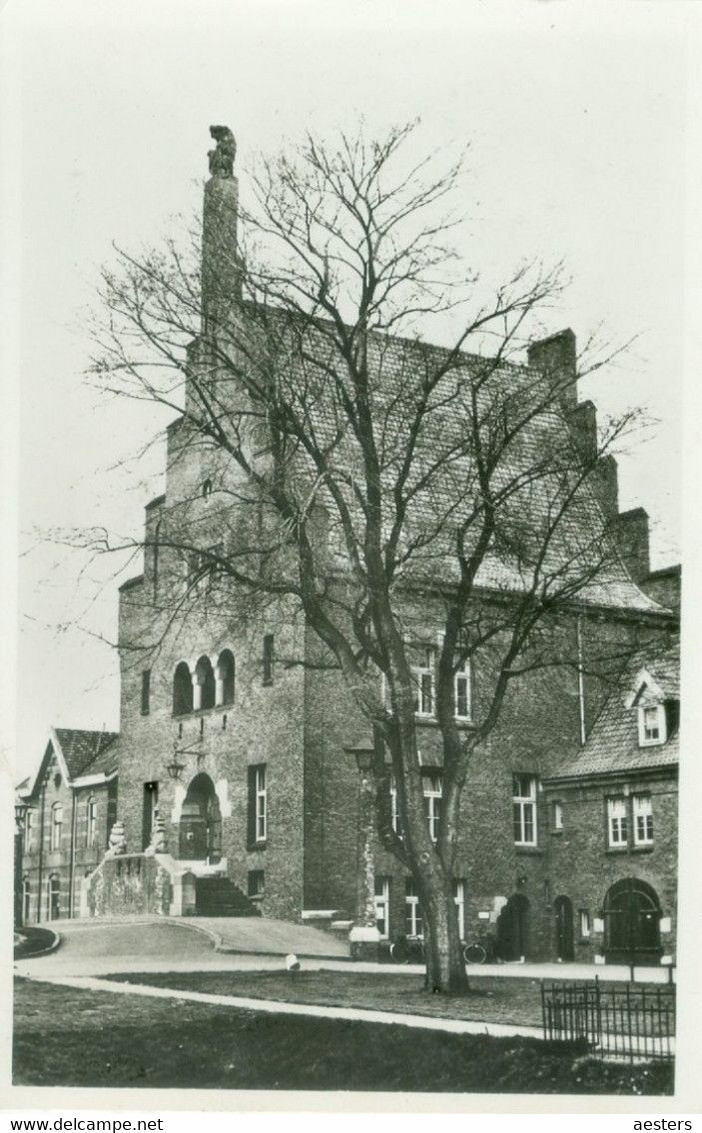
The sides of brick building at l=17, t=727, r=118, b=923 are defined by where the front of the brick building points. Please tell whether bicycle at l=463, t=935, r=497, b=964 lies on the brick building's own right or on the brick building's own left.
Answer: on the brick building's own left

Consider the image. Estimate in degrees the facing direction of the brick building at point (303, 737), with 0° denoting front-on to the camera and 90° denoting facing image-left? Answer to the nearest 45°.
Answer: approximately 45°

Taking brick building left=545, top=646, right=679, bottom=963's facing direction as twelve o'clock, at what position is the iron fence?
The iron fence is roughly at 12 o'clock from the brick building.

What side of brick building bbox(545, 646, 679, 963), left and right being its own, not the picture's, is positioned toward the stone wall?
right

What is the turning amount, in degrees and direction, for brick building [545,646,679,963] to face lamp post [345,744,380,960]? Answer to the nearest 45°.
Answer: approximately 45° to its right

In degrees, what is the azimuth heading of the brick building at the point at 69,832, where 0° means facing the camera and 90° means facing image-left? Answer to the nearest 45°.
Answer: approximately 45°

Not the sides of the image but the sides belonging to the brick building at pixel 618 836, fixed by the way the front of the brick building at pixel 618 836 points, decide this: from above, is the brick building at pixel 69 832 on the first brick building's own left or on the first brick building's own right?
on the first brick building's own right
